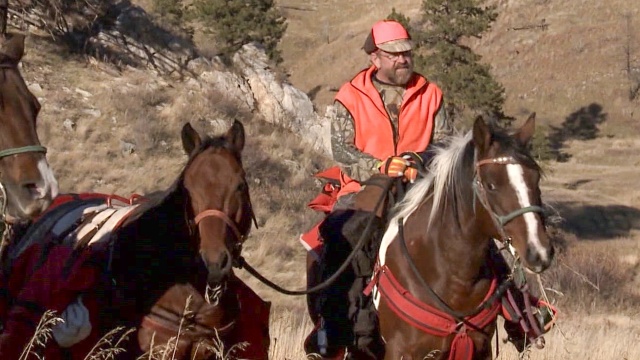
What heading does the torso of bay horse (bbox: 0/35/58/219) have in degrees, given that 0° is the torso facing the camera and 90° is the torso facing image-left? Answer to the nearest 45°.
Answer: approximately 315°

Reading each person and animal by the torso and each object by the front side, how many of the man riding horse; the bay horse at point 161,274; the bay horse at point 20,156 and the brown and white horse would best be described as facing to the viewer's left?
0

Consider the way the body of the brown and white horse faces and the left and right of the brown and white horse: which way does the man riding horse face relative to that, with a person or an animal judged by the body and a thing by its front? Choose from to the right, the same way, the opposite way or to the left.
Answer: the same way

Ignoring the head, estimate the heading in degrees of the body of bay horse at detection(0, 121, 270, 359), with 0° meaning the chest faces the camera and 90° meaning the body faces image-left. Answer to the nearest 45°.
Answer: approximately 315°

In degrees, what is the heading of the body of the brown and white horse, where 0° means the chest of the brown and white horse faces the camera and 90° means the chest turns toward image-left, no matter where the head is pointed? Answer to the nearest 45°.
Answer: approximately 315°

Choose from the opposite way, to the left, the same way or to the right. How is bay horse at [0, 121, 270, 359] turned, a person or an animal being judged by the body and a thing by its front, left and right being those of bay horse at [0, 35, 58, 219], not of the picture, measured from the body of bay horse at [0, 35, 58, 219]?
the same way

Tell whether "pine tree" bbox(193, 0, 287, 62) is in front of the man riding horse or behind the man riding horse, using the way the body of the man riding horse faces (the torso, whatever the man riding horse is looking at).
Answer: behind

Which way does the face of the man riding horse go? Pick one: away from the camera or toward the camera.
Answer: toward the camera

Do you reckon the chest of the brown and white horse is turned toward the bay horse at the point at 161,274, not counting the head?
no

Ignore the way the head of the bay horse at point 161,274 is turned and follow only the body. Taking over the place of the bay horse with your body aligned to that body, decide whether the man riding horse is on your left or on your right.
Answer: on your left

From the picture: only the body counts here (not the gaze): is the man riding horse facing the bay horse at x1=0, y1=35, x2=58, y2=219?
no
